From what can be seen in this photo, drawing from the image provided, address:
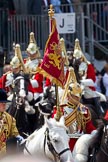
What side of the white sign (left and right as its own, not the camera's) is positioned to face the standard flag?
front

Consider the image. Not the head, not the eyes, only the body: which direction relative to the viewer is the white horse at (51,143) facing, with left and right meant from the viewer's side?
facing the viewer and to the right of the viewer

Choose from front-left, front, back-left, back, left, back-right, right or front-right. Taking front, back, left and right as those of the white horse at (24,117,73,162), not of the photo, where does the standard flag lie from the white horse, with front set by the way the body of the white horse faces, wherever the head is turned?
back-left

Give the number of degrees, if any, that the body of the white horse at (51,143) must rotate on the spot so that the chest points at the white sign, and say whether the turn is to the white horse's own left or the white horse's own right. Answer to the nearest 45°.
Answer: approximately 135° to the white horse's own left

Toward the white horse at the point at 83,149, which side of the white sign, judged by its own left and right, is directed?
front

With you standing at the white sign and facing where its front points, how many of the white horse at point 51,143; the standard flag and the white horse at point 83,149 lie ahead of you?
3

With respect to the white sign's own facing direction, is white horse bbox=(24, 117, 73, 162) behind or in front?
in front

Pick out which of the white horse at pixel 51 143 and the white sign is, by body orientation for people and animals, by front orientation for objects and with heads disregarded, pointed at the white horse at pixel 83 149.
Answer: the white sign

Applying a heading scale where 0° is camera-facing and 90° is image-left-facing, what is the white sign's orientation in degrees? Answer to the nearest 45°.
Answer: approximately 0°

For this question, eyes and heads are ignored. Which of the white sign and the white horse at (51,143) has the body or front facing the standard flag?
the white sign
